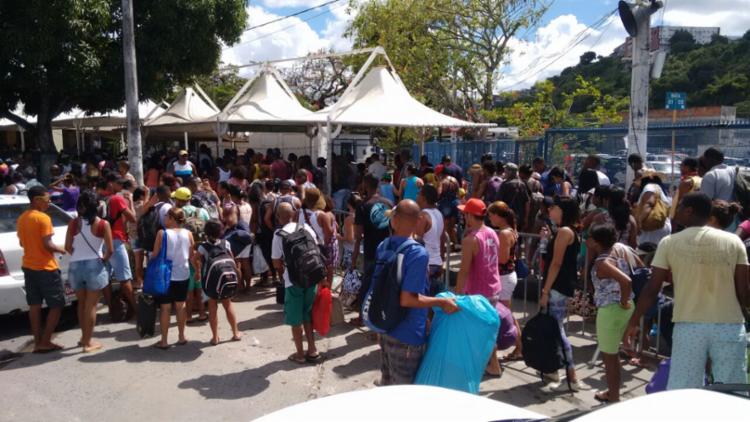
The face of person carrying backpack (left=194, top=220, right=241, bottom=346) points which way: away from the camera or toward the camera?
away from the camera

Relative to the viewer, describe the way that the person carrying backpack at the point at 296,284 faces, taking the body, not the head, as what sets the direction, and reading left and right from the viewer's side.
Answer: facing away from the viewer and to the left of the viewer

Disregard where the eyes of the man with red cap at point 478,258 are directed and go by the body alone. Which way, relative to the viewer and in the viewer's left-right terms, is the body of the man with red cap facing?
facing away from the viewer and to the left of the viewer

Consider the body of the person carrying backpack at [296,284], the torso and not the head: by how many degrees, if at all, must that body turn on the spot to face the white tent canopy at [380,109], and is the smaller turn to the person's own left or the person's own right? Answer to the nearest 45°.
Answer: approximately 45° to the person's own right

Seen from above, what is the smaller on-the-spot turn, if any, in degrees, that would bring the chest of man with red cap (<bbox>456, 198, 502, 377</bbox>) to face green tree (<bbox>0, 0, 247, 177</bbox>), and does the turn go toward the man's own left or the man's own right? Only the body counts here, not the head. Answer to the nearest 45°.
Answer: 0° — they already face it

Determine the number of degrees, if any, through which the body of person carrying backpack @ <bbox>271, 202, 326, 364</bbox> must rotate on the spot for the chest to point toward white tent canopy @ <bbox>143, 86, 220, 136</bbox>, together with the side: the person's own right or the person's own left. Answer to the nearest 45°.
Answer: approximately 45° to the person's own right

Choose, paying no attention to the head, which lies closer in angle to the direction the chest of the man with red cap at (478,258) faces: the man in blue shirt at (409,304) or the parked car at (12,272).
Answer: the parked car

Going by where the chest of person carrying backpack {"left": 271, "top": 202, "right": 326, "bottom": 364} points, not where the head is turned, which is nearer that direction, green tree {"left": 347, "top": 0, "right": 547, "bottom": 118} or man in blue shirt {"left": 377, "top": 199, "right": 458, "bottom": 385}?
the green tree

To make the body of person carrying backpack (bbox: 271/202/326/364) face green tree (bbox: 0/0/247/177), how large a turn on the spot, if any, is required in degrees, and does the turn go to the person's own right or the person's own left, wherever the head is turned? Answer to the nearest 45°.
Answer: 0° — they already face it

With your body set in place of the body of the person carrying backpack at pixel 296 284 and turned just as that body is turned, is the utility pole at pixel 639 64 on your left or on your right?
on your right

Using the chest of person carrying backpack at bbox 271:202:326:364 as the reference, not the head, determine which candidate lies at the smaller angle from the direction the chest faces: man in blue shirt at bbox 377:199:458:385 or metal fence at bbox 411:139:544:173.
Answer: the metal fence

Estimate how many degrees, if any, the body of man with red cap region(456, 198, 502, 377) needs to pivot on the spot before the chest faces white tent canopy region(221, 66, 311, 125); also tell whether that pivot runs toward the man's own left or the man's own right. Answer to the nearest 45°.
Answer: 0° — they already face it
